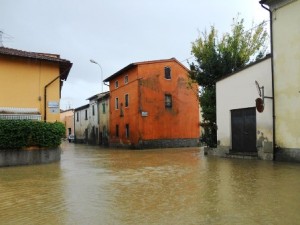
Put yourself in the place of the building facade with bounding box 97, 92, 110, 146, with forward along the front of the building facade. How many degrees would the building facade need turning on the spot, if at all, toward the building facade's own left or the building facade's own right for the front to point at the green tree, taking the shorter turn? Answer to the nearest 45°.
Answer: approximately 45° to the building facade's own left

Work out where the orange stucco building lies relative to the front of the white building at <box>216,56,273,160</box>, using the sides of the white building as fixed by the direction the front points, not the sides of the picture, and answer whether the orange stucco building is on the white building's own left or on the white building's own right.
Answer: on the white building's own right

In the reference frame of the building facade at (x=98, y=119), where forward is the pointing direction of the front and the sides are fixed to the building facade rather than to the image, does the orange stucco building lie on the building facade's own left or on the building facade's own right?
on the building facade's own left
